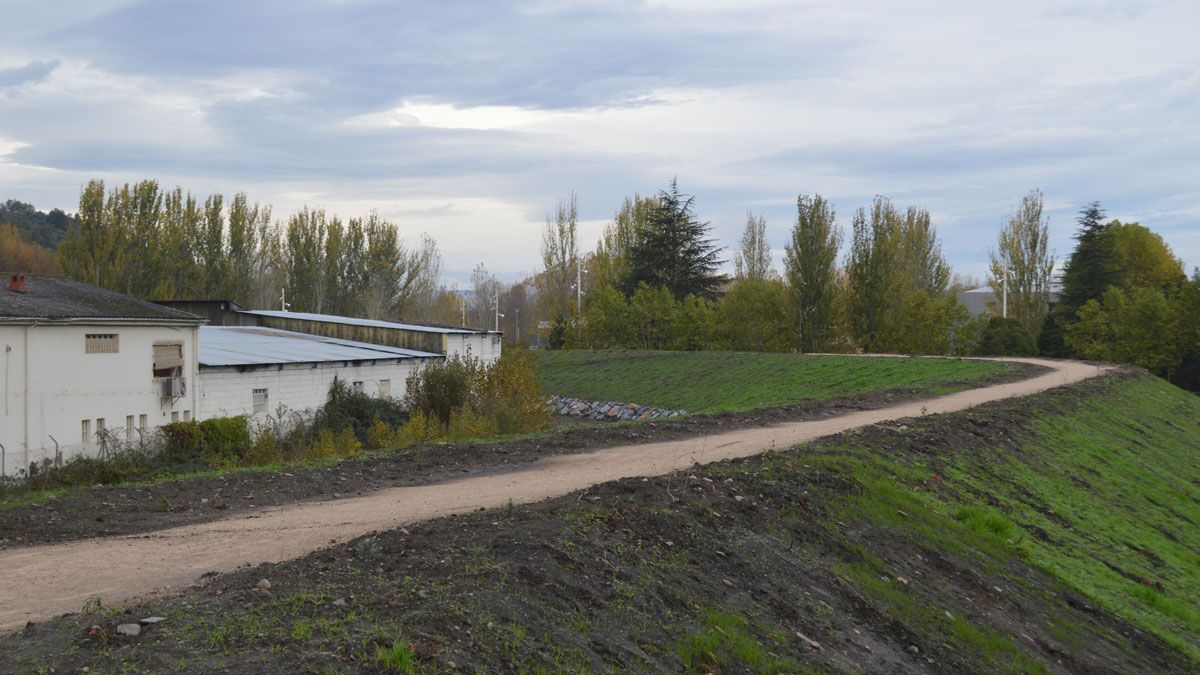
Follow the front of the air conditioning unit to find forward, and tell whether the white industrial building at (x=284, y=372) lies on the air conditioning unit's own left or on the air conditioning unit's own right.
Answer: on the air conditioning unit's own left

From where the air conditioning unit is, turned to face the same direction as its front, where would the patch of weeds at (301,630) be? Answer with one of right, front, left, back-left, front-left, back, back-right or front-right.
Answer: front-right

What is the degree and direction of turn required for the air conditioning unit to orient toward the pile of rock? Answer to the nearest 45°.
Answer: approximately 90° to its left

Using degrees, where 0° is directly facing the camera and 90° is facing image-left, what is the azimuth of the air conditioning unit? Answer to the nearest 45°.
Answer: approximately 315°

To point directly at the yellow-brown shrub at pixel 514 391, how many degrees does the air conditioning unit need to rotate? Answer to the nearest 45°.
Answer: approximately 45° to its left

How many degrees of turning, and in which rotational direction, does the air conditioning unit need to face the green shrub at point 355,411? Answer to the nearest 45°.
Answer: approximately 90° to its left

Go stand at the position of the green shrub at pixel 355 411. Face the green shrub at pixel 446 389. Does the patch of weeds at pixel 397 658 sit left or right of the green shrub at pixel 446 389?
right

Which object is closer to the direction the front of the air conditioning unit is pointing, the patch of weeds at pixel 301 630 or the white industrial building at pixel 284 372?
the patch of weeds
